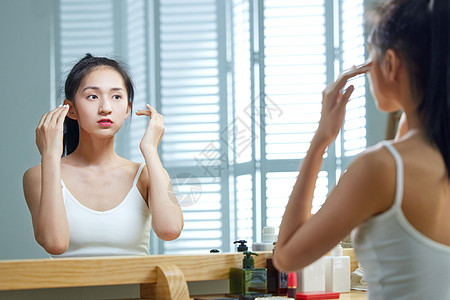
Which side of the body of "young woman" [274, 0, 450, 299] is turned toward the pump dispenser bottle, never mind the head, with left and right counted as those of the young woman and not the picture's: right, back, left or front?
front

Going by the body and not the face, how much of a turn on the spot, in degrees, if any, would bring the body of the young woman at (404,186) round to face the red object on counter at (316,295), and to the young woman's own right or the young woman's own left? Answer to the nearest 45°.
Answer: approximately 45° to the young woman's own right

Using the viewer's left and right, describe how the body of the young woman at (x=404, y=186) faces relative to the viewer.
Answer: facing away from the viewer and to the left of the viewer

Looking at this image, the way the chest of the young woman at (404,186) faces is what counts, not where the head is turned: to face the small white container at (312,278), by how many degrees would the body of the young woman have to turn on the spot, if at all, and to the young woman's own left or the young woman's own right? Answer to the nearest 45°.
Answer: approximately 45° to the young woman's own right

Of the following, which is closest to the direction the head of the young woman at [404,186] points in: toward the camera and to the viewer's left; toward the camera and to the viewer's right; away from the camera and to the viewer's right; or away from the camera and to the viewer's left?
away from the camera and to the viewer's left

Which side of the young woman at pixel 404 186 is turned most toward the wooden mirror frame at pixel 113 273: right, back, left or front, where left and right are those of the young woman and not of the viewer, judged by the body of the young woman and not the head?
front
